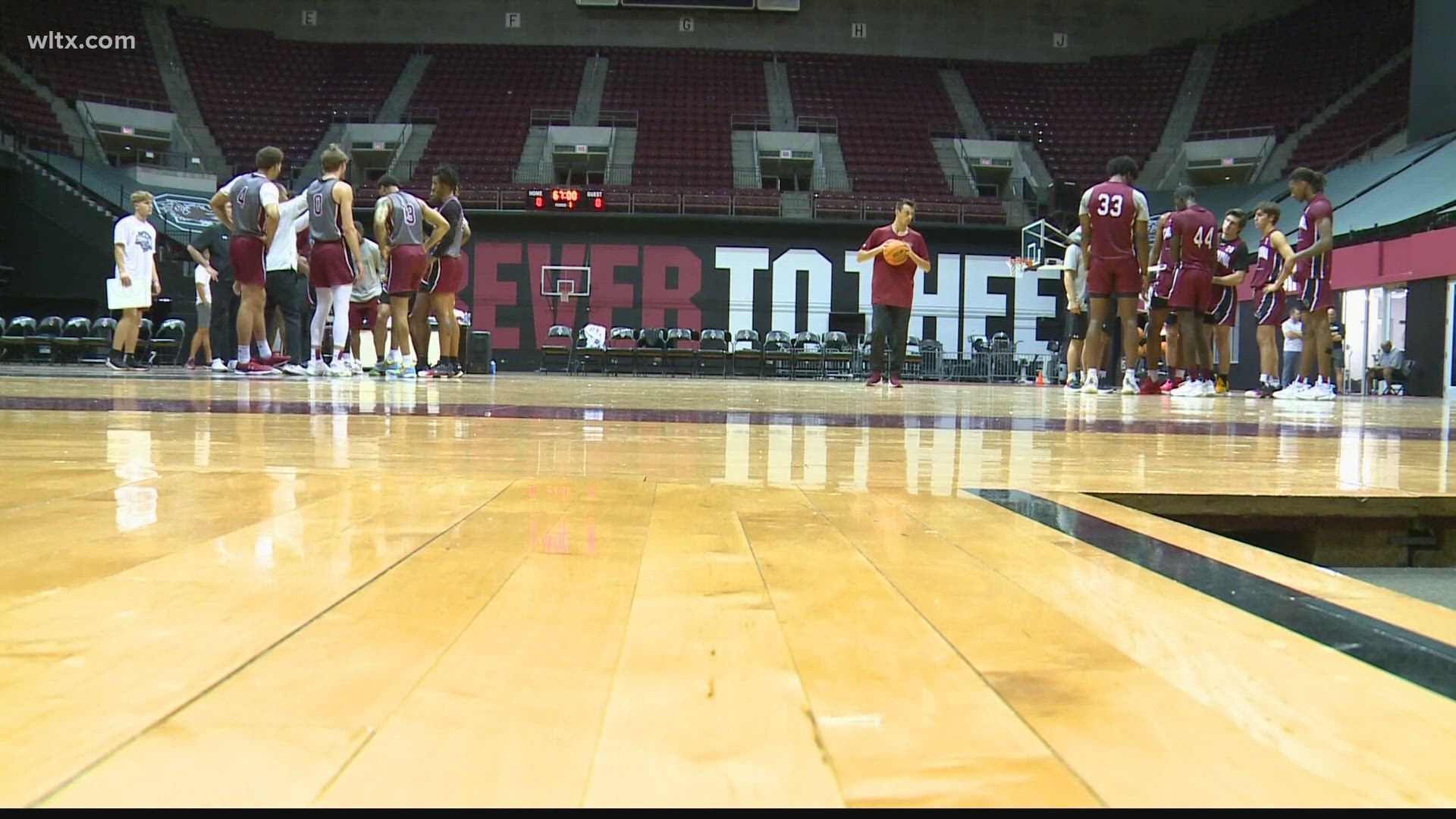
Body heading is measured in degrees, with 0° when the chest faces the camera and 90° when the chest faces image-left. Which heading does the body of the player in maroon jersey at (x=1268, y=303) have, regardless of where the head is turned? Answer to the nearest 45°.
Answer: approximately 90°

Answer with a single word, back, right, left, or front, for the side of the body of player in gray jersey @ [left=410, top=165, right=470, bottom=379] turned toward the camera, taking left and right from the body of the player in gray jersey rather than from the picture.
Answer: left

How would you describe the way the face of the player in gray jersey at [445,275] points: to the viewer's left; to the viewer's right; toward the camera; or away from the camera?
to the viewer's left

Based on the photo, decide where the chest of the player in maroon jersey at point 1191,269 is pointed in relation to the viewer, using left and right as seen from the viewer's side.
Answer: facing away from the viewer and to the left of the viewer

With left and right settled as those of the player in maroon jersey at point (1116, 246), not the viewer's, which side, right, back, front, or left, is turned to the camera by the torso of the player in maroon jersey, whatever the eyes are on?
back

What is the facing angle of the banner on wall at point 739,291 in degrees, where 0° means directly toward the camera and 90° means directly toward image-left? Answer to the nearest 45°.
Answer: approximately 0°

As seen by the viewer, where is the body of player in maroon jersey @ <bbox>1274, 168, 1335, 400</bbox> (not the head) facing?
to the viewer's left

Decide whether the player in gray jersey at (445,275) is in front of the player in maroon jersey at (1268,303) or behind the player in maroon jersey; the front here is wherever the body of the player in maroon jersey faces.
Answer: in front

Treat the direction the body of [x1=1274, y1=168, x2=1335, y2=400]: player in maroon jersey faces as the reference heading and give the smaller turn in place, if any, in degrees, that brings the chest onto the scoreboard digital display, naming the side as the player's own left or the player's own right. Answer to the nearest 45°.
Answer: approximately 45° to the player's own right

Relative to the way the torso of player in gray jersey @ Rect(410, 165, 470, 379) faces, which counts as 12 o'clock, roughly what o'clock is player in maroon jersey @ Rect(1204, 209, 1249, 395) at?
The player in maroon jersey is roughly at 6 o'clock from the player in gray jersey.

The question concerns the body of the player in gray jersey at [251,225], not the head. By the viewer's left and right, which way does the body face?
facing away from the viewer and to the right of the viewer

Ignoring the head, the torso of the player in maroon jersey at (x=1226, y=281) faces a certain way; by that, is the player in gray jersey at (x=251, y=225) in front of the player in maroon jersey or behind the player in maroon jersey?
in front
